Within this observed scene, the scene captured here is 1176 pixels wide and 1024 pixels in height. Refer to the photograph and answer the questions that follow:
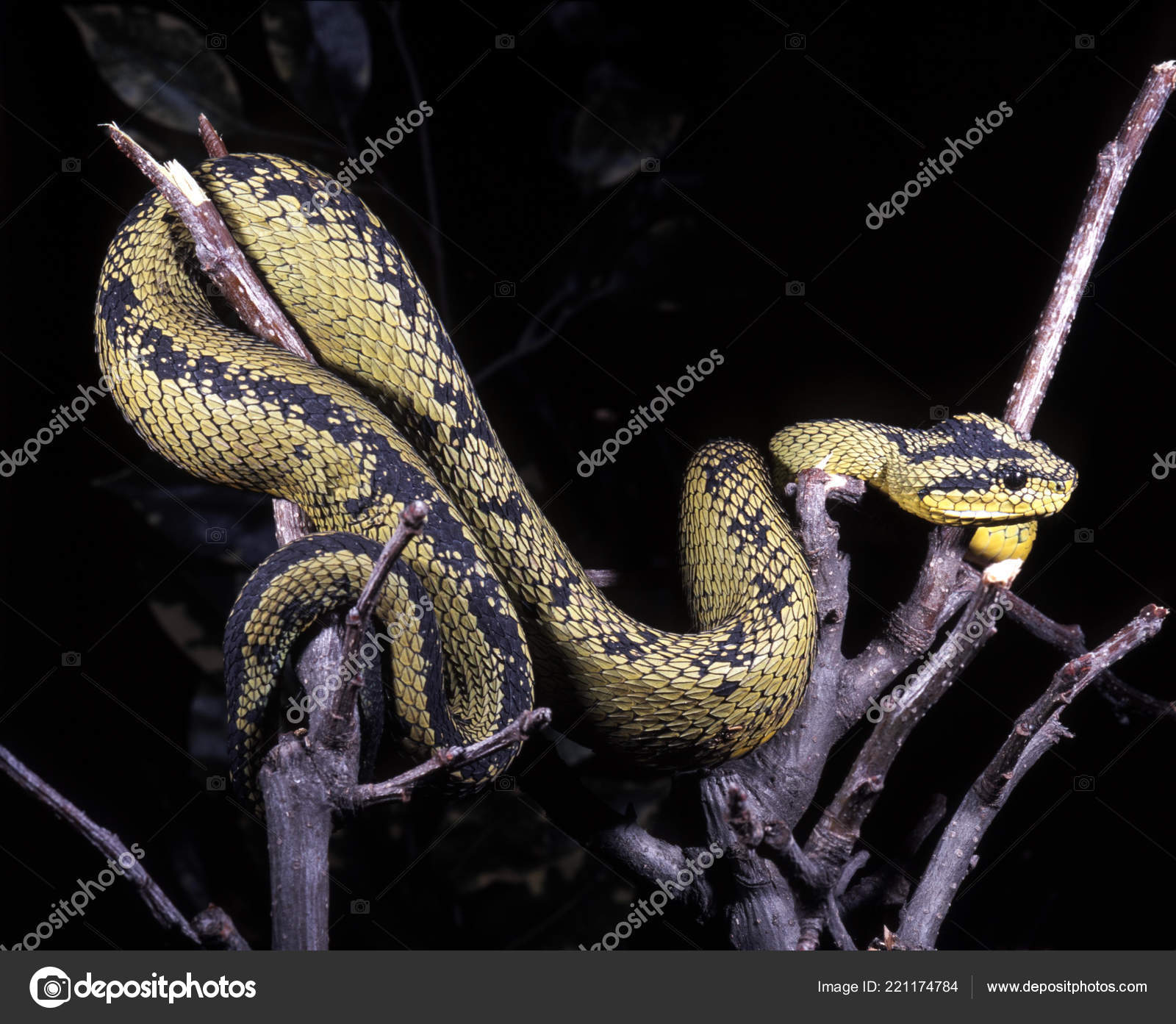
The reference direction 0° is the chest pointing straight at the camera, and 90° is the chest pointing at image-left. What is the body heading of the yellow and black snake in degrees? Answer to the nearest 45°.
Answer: approximately 270°

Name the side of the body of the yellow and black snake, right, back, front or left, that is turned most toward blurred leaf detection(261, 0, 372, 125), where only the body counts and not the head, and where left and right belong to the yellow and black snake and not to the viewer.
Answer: left

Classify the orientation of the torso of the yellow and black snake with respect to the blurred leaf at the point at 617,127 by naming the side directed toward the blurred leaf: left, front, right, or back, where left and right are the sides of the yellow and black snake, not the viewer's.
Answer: left
